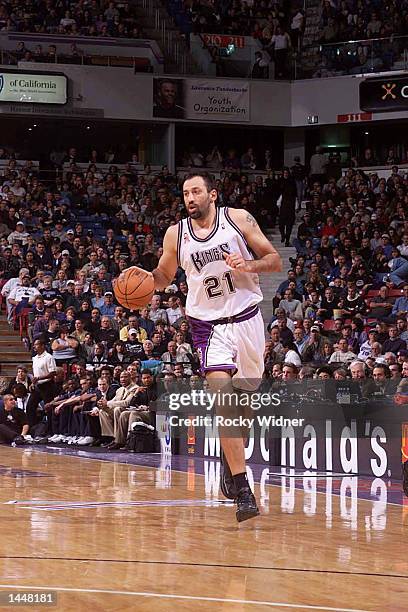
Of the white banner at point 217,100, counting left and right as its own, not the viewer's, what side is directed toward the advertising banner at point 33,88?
right

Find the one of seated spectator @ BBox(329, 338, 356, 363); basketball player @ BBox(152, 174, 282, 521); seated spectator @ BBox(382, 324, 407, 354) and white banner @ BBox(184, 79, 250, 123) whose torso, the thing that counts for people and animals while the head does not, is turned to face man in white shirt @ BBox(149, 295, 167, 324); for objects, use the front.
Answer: the white banner

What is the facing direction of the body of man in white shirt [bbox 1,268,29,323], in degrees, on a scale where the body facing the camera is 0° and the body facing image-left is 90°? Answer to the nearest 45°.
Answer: approximately 0°

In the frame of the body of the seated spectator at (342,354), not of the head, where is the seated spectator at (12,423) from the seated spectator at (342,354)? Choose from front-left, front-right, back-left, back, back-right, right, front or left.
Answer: right

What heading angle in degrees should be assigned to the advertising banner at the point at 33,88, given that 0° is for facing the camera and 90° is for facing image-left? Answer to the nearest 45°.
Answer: approximately 0°

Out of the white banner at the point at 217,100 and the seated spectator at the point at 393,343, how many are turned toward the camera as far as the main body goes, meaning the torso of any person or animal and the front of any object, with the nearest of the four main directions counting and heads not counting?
2
